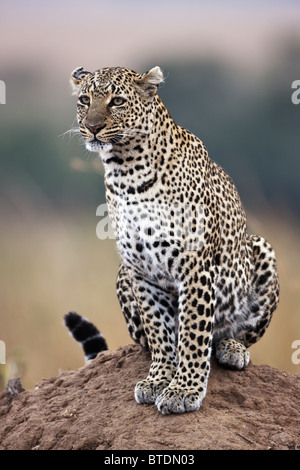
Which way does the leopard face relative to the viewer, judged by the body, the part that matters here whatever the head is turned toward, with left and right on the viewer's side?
facing the viewer and to the left of the viewer
